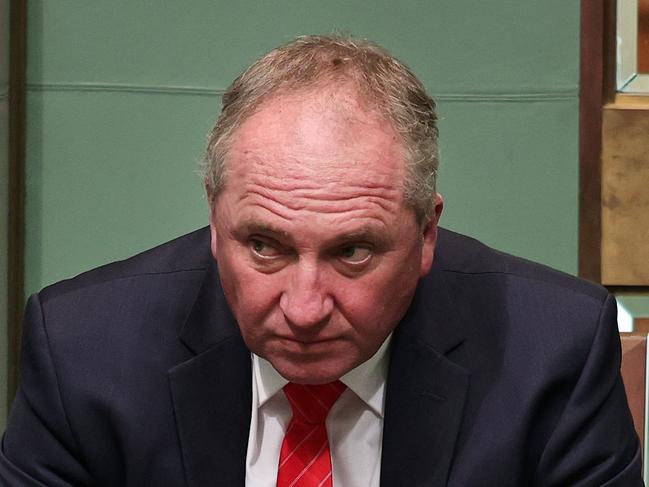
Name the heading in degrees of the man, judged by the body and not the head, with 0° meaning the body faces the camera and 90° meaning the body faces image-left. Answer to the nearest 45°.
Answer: approximately 0°

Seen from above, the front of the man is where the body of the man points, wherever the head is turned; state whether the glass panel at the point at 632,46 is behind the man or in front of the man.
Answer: behind
